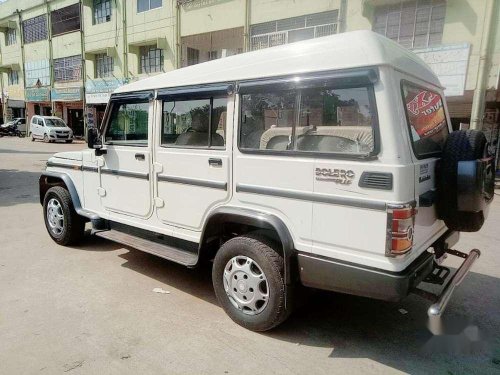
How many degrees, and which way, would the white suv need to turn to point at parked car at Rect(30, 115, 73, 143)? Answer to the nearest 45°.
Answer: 0° — it already faces it

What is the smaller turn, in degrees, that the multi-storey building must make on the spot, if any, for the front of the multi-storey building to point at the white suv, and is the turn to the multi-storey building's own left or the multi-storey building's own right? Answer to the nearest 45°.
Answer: approximately 45° to the multi-storey building's own left

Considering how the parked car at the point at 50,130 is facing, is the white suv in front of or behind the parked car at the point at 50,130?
in front

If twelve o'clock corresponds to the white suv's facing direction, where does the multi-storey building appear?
The multi-storey building is roughly at 1 o'clock from the white suv.

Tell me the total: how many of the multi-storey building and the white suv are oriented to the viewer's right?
0

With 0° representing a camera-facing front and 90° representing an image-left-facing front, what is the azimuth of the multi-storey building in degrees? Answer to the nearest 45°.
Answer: approximately 45°

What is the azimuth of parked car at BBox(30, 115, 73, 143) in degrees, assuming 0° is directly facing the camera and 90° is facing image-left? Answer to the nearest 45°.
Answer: approximately 315°

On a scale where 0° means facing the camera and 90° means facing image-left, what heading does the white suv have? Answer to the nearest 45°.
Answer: approximately 135°

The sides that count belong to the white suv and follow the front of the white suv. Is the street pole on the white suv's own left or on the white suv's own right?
on the white suv's own right
